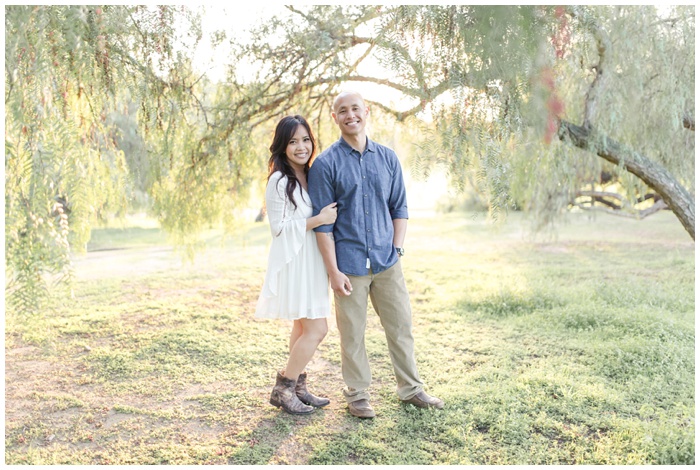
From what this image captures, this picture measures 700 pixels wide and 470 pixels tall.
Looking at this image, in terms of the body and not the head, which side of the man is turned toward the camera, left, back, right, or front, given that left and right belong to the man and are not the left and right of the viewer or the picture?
front

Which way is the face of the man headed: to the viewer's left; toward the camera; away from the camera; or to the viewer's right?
toward the camera

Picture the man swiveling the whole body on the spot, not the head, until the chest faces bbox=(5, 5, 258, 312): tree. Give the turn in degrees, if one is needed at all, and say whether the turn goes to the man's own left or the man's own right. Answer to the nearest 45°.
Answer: approximately 90° to the man's own right

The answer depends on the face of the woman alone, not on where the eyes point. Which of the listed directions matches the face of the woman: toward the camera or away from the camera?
toward the camera
